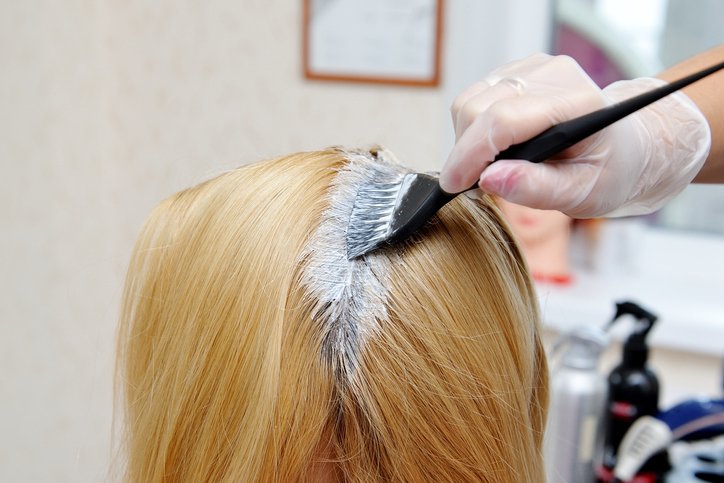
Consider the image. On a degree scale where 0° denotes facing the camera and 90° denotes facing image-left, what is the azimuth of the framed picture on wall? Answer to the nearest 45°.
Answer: approximately 0°

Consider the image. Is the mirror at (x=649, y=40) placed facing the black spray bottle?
yes

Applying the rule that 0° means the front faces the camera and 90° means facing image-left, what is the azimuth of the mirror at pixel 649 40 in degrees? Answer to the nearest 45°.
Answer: approximately 0°

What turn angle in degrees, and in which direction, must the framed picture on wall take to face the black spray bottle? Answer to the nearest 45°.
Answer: approximately 45° to its left

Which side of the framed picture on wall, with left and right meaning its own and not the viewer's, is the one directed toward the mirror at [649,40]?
left

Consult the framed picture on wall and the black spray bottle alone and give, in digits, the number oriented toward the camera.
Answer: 1

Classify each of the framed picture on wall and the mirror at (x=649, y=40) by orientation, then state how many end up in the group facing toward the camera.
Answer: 2

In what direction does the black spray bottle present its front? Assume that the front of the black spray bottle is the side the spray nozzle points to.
to the viewer's left
